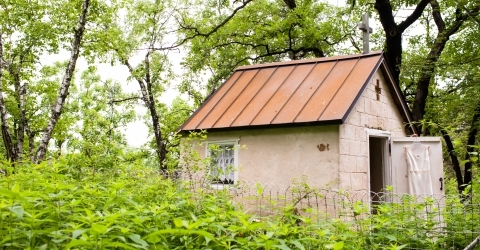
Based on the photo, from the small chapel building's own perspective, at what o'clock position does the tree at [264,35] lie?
The tree is roughly at 7 o'clock from the small chapel building.

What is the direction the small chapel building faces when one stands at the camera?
facing the viewer and to the right of the viewer

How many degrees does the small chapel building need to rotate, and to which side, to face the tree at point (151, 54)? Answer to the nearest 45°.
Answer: approximately 180°

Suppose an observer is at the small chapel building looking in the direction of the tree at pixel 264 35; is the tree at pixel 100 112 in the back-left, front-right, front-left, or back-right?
front-left

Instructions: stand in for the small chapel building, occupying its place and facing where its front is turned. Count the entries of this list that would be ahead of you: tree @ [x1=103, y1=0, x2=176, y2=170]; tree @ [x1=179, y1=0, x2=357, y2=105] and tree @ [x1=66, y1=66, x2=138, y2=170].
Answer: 0

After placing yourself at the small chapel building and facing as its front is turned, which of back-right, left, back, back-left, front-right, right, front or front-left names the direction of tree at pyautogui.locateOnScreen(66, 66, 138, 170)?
back
